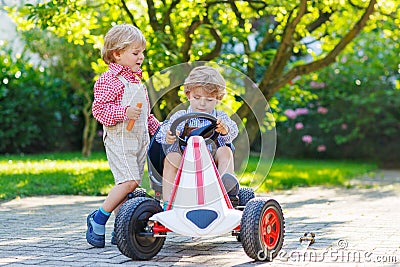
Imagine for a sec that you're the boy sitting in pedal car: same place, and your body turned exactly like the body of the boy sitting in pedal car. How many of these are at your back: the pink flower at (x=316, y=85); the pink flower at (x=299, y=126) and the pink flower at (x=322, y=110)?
3

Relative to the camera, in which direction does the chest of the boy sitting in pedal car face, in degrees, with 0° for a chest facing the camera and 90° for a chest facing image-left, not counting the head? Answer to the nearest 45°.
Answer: approximately 0°

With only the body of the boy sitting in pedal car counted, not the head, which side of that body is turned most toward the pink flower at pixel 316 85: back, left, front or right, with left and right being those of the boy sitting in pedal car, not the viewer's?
back

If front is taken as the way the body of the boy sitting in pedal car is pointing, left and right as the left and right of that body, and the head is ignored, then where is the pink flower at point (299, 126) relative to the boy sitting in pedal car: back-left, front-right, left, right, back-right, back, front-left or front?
back

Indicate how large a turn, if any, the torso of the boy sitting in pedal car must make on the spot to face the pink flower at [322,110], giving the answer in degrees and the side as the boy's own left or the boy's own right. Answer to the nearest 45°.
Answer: approximately 180°
